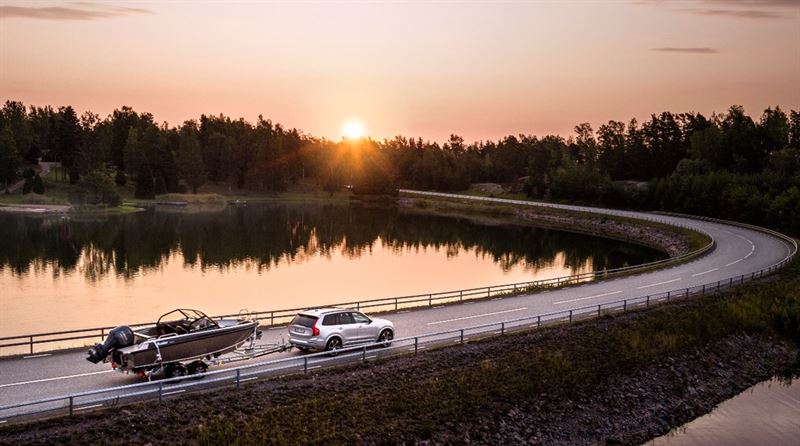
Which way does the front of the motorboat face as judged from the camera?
facing away from the viewer and to the right of the viewer

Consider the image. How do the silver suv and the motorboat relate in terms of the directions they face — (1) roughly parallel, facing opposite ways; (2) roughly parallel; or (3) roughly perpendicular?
roughly parallel

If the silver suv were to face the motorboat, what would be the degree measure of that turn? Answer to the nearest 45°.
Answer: approximately 180°

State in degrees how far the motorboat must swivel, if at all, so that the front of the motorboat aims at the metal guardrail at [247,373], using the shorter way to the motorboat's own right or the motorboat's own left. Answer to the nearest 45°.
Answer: approximately 45° to the motorboat's own right

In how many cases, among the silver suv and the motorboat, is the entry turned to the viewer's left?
0

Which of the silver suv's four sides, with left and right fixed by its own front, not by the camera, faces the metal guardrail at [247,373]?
back

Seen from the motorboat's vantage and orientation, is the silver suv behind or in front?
in front

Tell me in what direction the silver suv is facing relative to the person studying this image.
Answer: facing away from the viewer and to the right of the viewer

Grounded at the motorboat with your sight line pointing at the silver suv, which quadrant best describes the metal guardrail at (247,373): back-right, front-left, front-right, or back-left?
front-right
